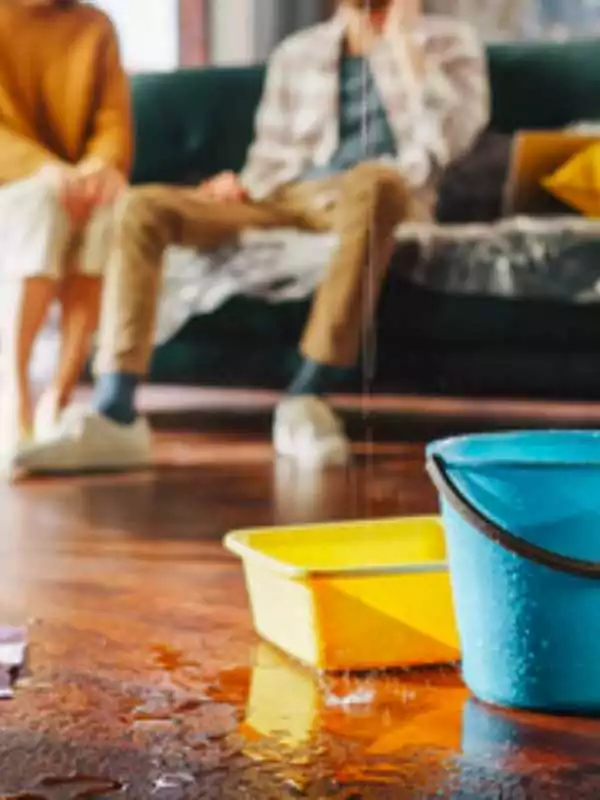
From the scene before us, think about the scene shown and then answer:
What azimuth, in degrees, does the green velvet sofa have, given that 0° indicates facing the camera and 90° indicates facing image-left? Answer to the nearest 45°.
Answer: approximately 0°

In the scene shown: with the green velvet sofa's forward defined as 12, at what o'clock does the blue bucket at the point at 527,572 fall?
The blue bucket is roughly at 12 o'clock from the green velvet sofa.

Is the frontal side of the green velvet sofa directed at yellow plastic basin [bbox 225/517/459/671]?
yes
